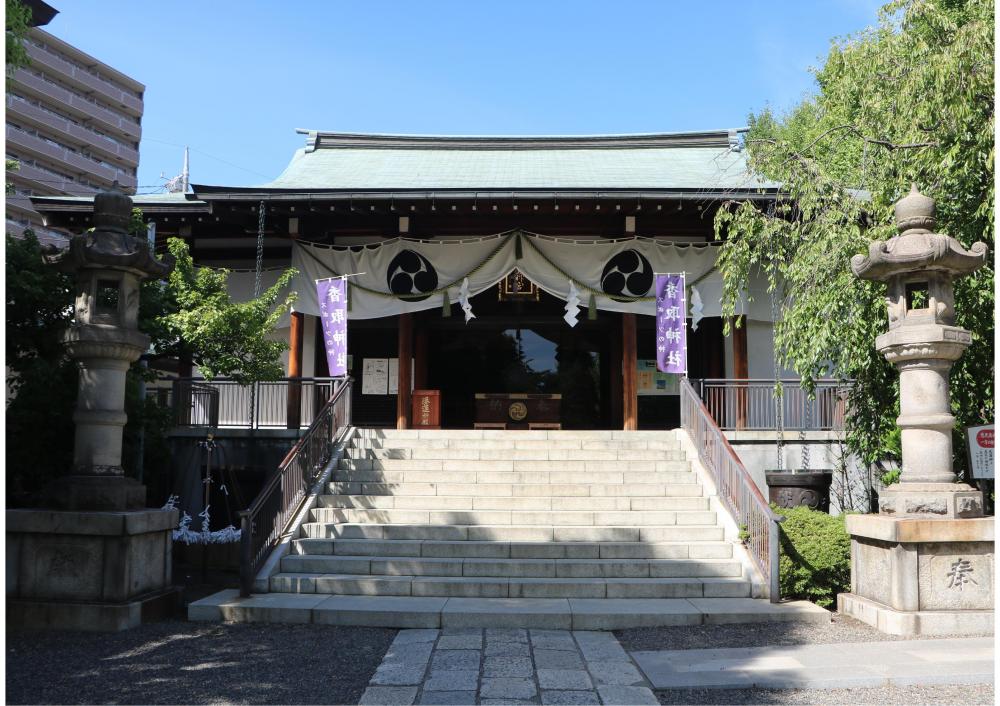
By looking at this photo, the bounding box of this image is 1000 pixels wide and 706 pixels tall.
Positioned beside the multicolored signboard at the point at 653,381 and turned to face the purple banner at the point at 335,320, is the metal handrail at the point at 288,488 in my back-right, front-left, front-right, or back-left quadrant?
front-left

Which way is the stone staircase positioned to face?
toward the camera

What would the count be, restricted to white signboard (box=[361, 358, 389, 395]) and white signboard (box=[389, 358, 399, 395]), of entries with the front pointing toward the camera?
2

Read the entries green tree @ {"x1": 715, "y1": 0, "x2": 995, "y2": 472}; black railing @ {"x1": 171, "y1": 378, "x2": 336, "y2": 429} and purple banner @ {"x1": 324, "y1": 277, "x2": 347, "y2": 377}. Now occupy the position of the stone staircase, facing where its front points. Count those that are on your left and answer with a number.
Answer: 1

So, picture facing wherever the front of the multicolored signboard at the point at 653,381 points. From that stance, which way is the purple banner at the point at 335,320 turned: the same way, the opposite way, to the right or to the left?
the same way

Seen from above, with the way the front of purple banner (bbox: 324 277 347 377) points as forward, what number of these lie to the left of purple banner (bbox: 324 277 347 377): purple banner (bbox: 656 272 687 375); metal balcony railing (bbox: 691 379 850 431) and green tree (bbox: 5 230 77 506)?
2

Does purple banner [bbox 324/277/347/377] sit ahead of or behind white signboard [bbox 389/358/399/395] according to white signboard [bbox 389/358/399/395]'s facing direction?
ahead

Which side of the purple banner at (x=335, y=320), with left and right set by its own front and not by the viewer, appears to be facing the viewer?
front

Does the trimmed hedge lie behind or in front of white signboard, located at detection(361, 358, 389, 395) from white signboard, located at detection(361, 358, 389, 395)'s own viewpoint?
in front

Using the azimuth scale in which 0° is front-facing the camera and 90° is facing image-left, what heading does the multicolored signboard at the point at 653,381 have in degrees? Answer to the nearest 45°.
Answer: approximately 0°

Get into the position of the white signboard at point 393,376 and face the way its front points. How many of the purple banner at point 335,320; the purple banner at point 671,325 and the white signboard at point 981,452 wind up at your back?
0

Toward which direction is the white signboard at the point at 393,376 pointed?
toward the camera

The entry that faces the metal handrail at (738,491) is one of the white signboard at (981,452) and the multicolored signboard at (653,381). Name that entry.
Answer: the multicolored signboard at (653,381)

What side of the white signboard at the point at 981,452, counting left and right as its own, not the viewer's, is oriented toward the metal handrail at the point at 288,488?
right

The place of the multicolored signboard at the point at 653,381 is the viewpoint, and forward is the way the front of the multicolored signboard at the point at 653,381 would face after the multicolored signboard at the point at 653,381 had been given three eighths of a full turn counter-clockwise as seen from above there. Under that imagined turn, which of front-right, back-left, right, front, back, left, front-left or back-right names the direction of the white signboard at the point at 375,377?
back-left

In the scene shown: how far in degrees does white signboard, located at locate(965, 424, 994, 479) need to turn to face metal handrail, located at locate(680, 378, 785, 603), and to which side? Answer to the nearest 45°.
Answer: approximately 90° to its right

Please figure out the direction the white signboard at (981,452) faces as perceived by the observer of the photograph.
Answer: facing the viewer

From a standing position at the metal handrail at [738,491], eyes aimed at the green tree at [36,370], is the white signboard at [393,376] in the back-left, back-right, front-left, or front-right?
front-right
